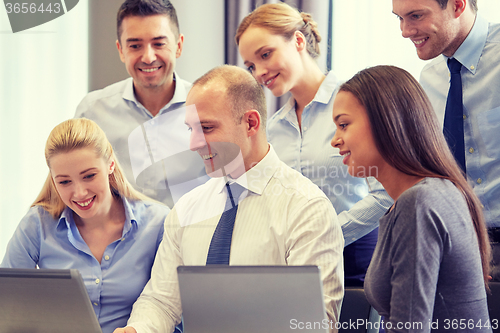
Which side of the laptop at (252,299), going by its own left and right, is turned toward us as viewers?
back
